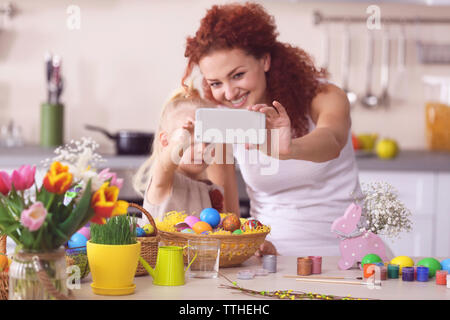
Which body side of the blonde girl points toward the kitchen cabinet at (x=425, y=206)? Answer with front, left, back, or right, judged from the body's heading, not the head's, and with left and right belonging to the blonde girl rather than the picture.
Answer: left

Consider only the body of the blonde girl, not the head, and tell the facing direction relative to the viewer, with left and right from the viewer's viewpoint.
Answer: facing the viewer and to the right of the viewer

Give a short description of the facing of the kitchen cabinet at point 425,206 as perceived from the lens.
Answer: facing the viewer

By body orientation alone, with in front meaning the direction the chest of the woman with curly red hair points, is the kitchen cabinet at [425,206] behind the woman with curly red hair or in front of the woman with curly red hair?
behind

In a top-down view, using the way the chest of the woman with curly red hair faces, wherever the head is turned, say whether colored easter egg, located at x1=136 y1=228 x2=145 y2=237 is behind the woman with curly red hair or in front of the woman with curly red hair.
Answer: in front

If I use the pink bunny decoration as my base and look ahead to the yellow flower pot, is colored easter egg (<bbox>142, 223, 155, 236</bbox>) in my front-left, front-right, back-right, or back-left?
front-right

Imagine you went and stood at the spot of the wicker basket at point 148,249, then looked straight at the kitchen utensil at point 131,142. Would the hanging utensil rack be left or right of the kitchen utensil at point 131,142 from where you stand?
right

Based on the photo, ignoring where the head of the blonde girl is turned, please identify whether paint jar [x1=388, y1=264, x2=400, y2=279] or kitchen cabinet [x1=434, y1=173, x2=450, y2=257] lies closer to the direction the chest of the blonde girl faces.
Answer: the paint jar

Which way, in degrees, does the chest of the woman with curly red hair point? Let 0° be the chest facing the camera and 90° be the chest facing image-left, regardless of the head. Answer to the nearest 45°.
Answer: approximately 45°
